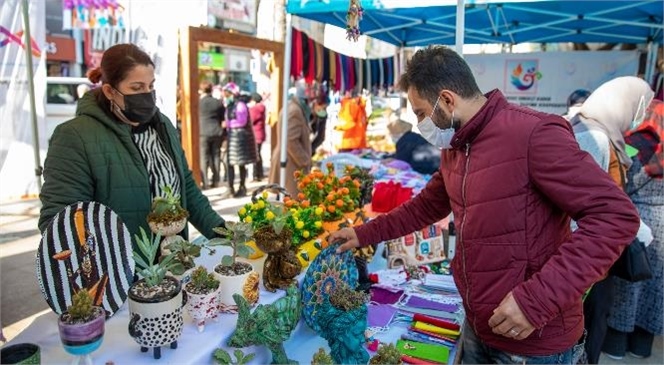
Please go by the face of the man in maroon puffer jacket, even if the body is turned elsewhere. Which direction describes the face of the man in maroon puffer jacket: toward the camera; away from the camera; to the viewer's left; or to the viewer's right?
to the viewer's left

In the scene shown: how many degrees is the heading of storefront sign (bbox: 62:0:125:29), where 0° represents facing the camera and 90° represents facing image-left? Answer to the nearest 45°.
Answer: approximately 0°

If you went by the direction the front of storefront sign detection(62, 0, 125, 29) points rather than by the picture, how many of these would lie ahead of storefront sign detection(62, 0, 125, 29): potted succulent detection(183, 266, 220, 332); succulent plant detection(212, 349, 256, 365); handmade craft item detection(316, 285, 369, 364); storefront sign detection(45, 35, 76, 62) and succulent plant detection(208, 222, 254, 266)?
4

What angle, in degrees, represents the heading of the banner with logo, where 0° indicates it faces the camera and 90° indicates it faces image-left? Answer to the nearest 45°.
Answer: approximately 0°

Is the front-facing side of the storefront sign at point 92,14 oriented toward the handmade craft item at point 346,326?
yes

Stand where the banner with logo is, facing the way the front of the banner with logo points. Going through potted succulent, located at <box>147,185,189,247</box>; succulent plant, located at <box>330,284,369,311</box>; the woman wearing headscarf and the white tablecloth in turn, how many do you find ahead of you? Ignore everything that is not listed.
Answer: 4

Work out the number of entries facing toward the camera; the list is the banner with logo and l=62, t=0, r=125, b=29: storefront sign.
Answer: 2

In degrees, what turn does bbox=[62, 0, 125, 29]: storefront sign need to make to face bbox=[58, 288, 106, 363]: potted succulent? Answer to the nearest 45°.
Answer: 0° — it already faces it
